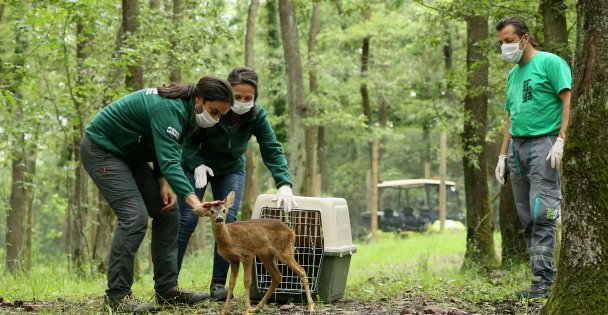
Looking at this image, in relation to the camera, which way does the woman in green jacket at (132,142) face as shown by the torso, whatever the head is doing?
to the viewer's right

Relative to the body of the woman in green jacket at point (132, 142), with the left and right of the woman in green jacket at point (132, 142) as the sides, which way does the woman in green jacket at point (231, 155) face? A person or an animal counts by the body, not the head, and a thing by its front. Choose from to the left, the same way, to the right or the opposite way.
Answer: to the right

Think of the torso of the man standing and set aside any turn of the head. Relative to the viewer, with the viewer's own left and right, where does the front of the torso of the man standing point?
facing the viewer and to the left of the viewer

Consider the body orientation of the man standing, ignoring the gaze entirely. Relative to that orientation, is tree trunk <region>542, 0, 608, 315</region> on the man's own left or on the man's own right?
on the man's own left

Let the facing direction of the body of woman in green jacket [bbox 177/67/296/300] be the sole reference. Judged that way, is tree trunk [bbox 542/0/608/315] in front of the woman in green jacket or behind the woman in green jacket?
in front

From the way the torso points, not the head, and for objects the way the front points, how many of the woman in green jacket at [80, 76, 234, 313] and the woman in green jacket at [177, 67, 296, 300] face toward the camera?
1

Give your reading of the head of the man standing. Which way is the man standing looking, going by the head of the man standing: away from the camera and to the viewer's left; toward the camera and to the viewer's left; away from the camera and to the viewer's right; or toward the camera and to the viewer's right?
toward the camera and to the viewer's left

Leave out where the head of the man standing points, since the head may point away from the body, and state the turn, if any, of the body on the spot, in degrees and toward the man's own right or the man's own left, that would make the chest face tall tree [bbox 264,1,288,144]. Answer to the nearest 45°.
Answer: approximately 90° to the man's own right

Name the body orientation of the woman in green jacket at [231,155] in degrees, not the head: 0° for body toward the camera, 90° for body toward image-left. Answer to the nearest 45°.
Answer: approximately 0°

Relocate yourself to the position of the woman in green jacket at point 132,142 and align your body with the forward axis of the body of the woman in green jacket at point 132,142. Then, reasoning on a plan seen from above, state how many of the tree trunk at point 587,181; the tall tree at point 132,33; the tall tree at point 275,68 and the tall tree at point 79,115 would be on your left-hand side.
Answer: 3

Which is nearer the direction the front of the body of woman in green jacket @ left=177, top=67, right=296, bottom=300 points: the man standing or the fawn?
the fawn

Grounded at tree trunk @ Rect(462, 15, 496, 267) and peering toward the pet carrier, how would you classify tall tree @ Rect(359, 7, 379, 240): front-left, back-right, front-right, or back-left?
back-right

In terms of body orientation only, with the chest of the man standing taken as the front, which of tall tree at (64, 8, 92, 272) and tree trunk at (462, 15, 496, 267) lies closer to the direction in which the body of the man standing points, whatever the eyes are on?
the tall tree
